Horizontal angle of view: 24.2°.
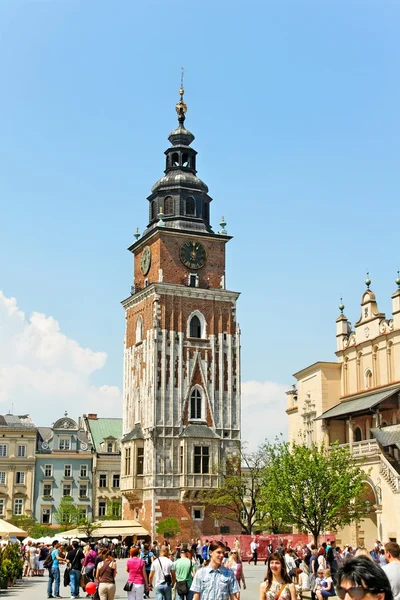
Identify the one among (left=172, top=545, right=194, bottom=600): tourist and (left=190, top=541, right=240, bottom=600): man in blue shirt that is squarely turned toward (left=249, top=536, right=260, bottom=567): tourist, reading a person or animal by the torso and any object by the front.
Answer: (left=172, top=545, right=194, bottom=600): tourist

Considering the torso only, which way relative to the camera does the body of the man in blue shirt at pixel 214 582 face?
toward the camera

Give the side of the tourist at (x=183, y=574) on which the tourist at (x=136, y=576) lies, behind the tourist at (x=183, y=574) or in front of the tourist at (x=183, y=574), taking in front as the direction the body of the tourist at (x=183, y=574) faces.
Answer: in front

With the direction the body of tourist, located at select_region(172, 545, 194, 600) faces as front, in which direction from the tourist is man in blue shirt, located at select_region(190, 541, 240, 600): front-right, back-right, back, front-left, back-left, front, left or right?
back

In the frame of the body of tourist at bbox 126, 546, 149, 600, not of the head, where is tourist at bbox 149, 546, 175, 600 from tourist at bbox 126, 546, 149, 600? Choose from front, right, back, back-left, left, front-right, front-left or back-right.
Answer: right

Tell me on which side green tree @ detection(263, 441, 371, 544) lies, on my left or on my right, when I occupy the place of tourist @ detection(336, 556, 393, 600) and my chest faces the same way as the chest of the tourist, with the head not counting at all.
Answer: on my right

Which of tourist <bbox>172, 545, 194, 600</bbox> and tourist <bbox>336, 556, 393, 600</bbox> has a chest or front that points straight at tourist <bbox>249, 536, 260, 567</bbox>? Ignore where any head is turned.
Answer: tourist <bbox>172, 545, 194, 600</bbox>

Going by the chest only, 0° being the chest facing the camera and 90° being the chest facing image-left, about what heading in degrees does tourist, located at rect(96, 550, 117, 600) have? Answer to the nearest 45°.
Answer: approximately 180°

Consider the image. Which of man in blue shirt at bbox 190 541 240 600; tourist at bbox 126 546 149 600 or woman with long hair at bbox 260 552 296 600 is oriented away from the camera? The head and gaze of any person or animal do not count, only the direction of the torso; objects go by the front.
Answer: the tourist

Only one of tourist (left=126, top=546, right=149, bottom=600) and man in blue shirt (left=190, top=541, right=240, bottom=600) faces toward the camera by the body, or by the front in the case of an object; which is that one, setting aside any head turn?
the man in blue shirt

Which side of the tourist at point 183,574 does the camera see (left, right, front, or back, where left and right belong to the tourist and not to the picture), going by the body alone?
back

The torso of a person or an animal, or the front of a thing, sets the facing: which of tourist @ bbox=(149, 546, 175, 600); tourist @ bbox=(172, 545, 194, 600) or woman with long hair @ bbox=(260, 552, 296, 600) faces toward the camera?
the woman with long hair

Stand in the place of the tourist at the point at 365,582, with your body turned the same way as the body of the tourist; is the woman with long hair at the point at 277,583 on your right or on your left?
on your right

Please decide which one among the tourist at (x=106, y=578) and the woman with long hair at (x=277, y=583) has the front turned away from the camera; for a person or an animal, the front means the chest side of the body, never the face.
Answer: the tourist

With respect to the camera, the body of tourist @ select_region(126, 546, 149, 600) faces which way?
away from the camera

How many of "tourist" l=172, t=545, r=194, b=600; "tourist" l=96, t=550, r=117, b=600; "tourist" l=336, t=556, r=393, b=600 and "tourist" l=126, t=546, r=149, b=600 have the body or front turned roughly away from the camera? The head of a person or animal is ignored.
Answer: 3
